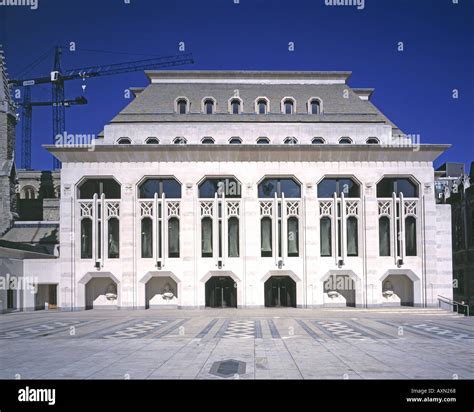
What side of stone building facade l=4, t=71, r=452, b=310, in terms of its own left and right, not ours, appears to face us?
front
